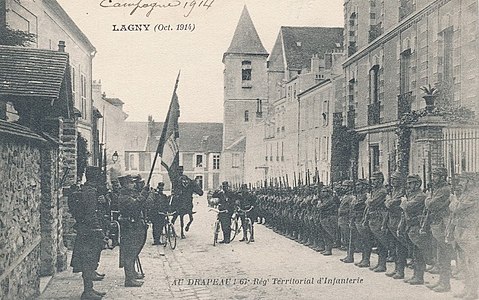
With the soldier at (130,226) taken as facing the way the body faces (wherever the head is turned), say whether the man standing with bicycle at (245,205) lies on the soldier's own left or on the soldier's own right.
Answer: on the soldier's own left

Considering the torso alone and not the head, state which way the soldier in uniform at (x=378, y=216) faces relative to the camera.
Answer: to the viewer's left

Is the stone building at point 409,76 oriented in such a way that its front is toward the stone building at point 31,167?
yes

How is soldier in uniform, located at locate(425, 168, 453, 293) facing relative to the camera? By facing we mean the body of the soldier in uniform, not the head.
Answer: to the viewer's left

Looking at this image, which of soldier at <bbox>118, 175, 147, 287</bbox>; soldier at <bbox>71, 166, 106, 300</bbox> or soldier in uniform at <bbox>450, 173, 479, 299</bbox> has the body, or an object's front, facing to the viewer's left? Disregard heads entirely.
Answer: the soldier in uniform

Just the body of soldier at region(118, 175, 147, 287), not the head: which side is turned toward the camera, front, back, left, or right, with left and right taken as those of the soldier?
right

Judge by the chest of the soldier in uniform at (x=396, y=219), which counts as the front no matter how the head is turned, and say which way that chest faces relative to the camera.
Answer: to the viewer's left

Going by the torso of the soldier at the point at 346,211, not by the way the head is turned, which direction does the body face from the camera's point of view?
to the viewer's left

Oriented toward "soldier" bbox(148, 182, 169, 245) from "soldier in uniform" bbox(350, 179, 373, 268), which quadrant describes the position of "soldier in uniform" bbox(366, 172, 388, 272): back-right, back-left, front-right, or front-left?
back-left

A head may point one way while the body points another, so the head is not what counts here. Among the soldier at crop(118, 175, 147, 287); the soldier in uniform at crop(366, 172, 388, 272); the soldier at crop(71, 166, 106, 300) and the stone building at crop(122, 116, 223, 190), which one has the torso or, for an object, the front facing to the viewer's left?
the soldier in uniform

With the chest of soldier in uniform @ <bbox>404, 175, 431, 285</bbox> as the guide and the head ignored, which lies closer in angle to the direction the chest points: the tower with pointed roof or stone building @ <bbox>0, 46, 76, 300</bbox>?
the stone building
